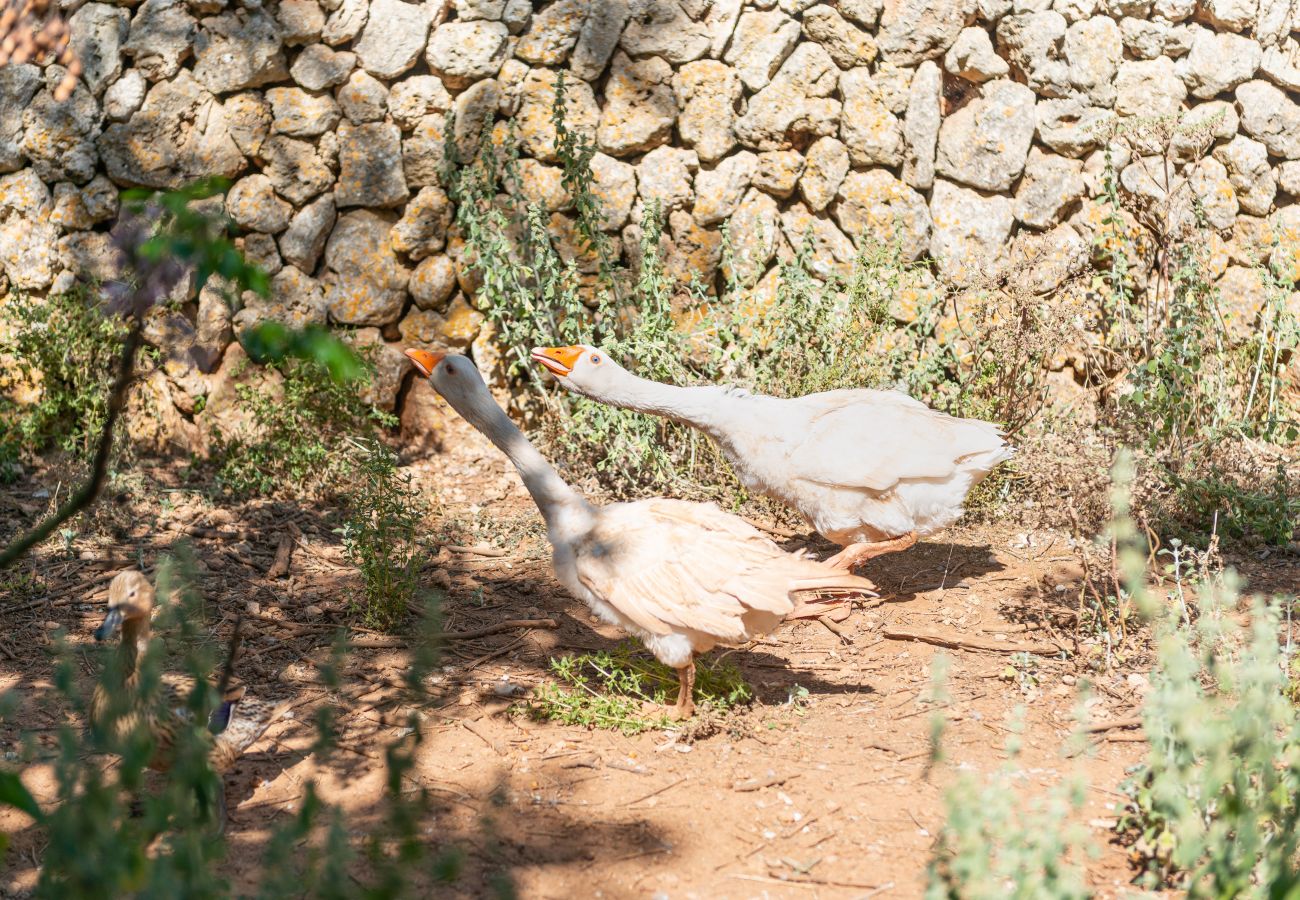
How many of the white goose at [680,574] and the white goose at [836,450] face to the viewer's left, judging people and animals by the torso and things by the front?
2

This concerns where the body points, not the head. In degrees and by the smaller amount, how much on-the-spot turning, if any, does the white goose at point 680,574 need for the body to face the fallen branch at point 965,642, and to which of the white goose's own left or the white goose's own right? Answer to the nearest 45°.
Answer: approximately 135° to the white goose's own right

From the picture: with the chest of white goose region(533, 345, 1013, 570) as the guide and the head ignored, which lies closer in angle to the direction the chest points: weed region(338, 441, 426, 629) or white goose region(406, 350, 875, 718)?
the weed

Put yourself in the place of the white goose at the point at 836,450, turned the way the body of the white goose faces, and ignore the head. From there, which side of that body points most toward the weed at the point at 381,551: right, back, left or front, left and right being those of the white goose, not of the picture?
front

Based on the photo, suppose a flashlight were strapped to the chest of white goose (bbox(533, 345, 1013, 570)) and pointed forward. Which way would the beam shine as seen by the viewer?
to the viewer's left

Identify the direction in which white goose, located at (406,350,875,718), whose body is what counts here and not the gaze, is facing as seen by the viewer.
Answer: to the viewer's left

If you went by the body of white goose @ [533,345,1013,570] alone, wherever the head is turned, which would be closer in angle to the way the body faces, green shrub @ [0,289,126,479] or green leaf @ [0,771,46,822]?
the green shrub
